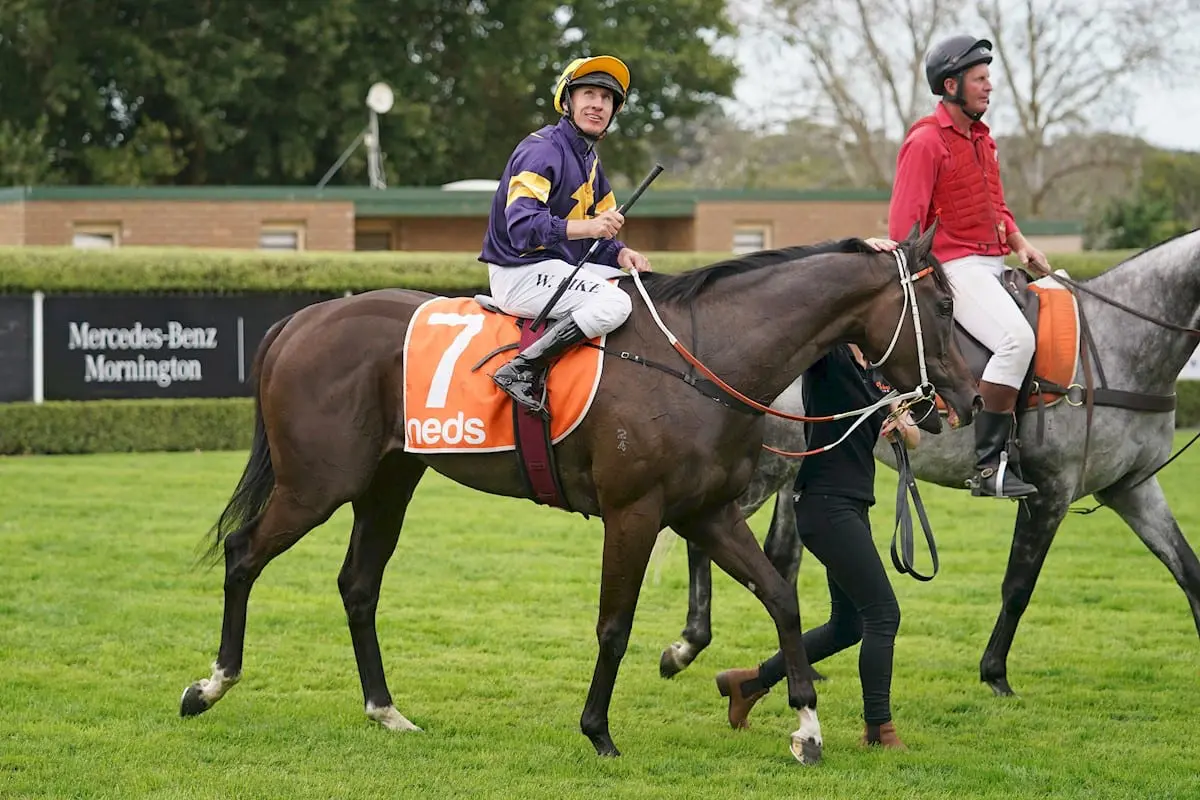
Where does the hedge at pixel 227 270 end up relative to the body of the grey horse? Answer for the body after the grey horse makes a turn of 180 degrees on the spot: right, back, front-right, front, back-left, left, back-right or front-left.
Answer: front-right

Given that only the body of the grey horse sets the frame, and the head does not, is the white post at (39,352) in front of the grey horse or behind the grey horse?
behind

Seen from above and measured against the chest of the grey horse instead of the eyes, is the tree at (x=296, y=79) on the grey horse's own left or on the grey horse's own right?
on the grey horse's own left

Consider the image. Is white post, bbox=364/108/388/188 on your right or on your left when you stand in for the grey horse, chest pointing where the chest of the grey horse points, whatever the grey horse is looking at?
on your left

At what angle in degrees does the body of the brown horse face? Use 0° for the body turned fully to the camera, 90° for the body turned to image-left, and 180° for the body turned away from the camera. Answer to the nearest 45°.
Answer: approximately 270°

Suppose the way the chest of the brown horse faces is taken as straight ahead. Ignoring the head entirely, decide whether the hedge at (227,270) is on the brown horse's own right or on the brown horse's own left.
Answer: on the brown horse's own left

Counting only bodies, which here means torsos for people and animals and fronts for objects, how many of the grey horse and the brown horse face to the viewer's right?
2

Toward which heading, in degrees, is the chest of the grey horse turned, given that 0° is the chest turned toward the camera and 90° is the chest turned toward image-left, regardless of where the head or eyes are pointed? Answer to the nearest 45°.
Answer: approximately 270°

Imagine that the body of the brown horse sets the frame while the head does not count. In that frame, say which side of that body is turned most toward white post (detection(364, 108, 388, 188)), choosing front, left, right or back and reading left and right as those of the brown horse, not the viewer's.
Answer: left

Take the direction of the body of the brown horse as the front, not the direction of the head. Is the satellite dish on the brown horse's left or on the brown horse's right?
on the brown horse's left
